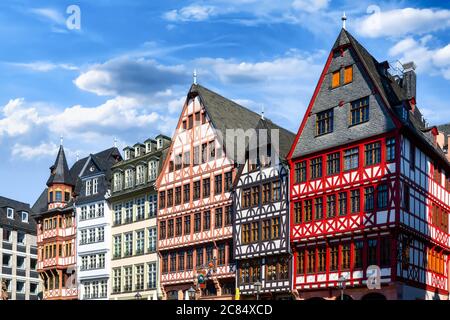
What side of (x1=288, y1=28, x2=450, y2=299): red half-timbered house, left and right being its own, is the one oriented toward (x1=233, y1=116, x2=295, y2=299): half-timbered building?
right

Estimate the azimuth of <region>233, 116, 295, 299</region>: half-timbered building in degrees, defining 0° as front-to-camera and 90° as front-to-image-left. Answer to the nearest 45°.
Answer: approximately 45°

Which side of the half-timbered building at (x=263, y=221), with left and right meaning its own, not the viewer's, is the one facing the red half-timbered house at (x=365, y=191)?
left

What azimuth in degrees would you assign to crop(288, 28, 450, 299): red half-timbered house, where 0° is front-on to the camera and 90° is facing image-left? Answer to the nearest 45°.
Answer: approximately 45°

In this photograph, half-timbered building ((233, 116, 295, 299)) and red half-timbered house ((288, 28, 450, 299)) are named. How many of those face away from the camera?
0
